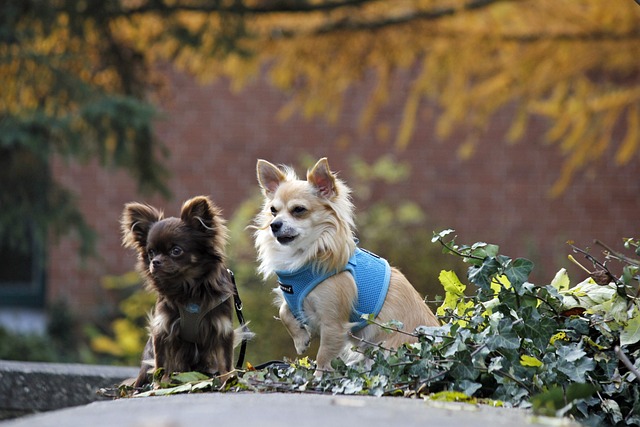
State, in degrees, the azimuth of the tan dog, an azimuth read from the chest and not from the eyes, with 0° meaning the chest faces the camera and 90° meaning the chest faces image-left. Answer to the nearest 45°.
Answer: approximately 45°

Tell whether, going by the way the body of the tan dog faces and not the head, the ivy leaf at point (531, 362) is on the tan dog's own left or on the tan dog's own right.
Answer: on the tan dog's own left

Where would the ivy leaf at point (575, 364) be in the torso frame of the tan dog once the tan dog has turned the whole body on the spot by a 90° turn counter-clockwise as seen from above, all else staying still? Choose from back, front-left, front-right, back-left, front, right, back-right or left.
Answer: front

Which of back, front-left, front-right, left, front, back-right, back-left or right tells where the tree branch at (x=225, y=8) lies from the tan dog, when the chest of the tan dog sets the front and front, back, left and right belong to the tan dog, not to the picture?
back-right

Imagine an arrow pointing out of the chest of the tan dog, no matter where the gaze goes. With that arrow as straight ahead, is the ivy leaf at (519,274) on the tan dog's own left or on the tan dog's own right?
on the tan dog's own left

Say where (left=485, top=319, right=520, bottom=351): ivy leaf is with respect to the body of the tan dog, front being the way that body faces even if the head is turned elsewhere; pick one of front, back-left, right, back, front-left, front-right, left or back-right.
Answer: left

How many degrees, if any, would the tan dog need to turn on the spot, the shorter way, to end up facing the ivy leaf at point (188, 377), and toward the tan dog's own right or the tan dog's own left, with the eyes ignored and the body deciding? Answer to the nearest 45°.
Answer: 0° — it already faces it

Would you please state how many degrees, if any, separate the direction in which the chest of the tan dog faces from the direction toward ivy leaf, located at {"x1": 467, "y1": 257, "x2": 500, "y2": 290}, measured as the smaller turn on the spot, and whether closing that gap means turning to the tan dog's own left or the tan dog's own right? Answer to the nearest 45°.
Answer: approximately 90° to the tan dog's own left

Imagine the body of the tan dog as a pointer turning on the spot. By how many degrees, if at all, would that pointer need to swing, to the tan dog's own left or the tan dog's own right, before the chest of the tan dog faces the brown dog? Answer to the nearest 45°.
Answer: approximately 45° to the tan dog's own right
